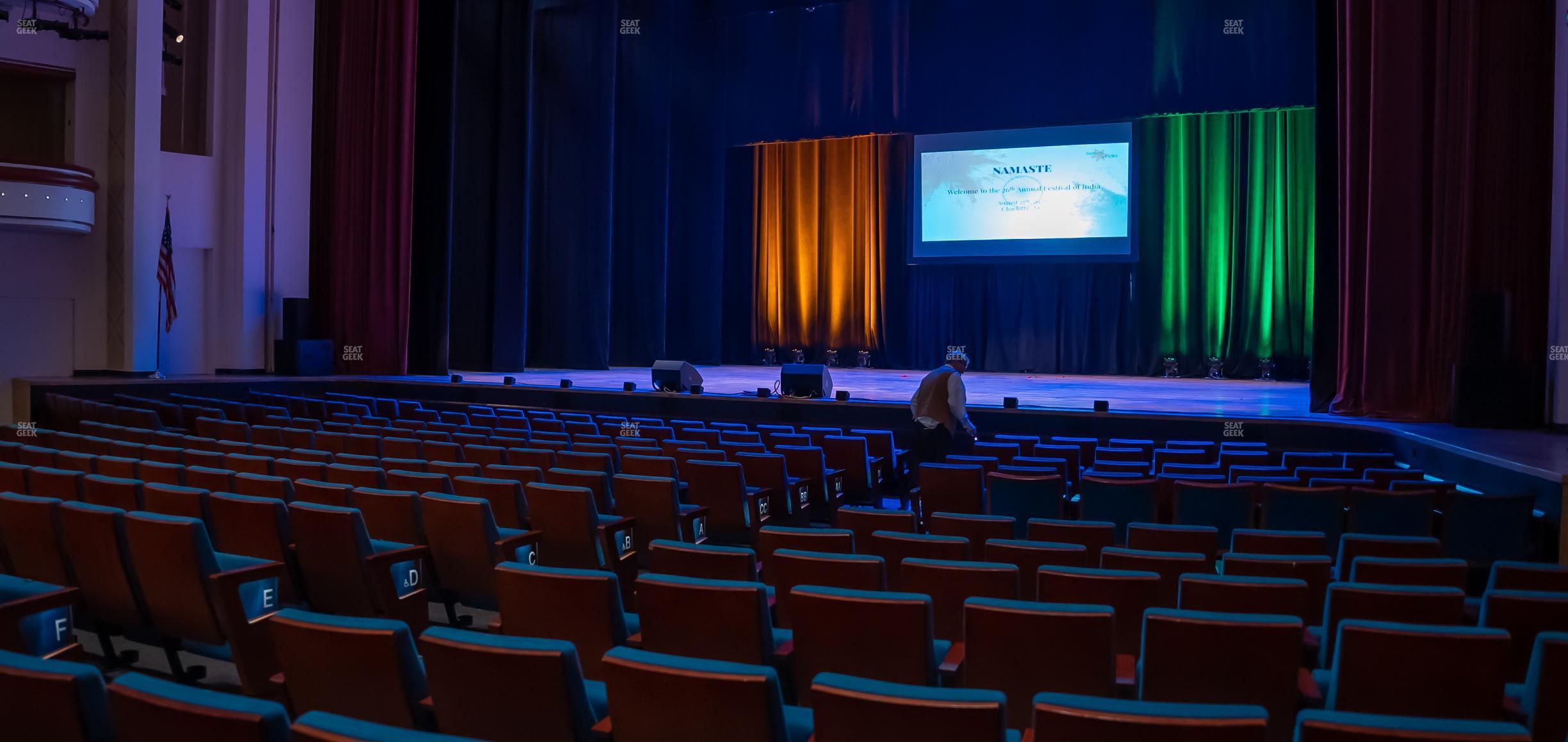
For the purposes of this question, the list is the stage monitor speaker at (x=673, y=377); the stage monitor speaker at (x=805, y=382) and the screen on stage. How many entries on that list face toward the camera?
1

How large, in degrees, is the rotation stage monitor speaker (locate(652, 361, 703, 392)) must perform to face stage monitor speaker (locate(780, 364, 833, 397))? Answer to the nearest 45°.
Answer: approximately 90° to its right

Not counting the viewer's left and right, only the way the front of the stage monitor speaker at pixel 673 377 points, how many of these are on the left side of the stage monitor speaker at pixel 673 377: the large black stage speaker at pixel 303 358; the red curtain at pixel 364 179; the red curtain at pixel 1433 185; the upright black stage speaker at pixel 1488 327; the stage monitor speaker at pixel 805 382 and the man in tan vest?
2

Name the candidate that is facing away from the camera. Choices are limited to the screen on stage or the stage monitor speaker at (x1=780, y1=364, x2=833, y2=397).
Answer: the stage monitor speaker

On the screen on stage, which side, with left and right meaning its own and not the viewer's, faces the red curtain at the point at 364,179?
right

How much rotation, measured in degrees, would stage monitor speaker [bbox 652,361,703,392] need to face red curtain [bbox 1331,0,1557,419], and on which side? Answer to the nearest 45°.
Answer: approximately 90° to its right

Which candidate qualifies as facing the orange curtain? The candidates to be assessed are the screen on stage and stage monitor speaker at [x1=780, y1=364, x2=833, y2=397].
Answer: the stage monitor speaker

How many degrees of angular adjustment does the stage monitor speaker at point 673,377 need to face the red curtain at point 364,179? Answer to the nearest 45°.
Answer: approximately 90° to its left

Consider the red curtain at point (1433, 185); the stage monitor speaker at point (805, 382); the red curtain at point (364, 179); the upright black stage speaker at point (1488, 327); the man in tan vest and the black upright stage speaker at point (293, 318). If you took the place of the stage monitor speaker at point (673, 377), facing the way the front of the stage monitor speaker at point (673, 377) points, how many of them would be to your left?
2

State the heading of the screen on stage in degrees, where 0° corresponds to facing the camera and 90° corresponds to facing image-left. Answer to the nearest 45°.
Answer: approximately 0°

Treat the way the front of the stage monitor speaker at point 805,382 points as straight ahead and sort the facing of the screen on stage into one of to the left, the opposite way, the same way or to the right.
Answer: the opposite way

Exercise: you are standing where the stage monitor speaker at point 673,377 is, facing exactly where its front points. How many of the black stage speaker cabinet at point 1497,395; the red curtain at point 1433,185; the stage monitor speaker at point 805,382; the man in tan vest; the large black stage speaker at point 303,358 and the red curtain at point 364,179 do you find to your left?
2

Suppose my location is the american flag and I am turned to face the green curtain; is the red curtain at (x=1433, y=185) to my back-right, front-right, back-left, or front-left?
front-right

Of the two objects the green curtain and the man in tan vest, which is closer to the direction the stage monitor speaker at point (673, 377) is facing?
the green curtain

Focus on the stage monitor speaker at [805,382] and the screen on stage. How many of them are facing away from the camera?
1

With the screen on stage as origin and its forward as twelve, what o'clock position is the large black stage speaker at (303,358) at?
The large black stage speaker is roughly at 2 o'clock from the screen on stage.

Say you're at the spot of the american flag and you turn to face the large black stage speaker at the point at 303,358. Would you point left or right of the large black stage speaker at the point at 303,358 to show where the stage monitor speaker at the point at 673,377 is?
right

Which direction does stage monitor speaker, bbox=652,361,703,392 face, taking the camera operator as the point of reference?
facing away from the viewer and to the right of the viewer

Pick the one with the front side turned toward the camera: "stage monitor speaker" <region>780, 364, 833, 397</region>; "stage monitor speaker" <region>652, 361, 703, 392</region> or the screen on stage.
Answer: the screen on stage

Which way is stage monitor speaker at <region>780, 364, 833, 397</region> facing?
away from the camera

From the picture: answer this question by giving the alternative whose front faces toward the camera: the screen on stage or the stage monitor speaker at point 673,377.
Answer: the screen on stage
